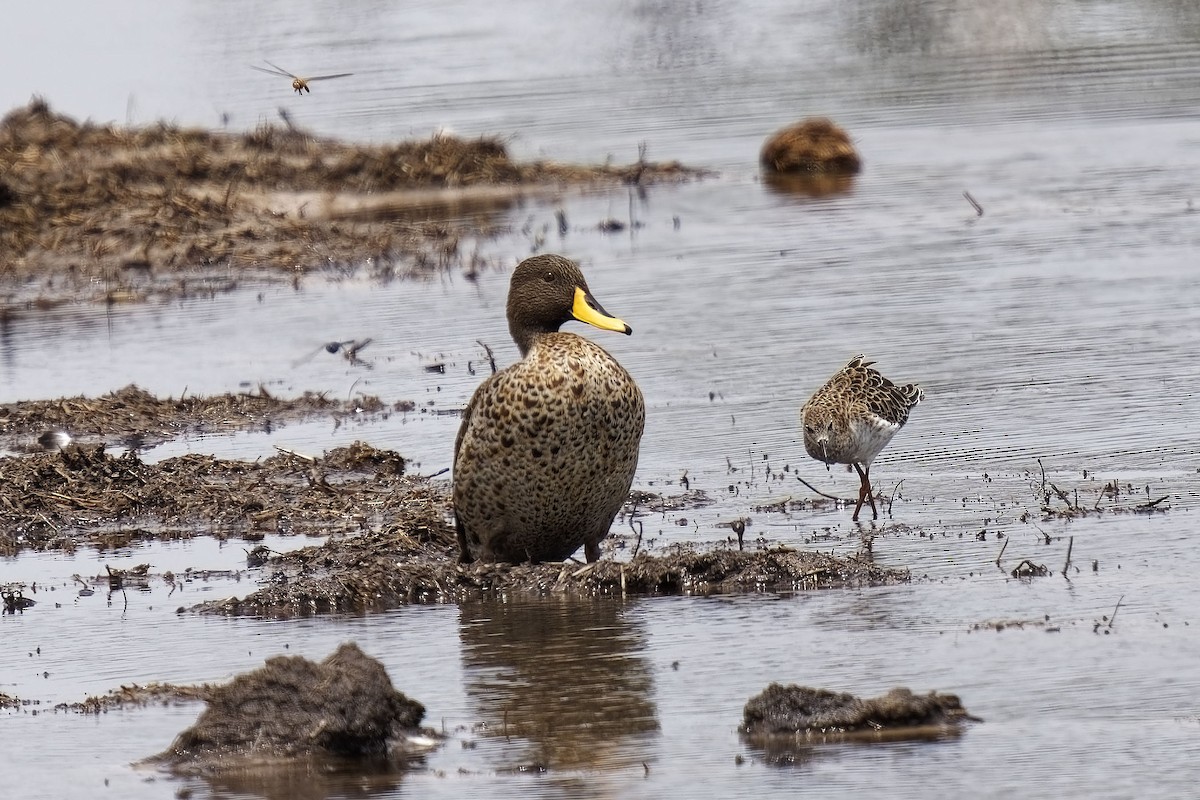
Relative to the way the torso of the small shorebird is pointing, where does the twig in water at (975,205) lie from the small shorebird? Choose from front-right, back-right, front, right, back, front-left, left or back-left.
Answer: back-right

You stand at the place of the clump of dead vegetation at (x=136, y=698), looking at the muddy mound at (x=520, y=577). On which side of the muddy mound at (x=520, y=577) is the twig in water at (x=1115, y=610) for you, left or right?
right

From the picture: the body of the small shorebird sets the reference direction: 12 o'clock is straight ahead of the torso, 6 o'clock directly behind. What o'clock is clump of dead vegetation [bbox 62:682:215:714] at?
The clump of dead vegetation is roughly at 12 o'clock from the small shorebird.

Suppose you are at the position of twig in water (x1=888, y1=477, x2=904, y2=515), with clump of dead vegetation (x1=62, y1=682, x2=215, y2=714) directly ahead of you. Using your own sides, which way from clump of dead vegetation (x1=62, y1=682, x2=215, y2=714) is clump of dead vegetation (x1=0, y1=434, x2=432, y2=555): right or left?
right

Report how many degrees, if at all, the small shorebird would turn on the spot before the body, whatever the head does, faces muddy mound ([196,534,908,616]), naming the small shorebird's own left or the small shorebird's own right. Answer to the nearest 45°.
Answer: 0° — it already faces it

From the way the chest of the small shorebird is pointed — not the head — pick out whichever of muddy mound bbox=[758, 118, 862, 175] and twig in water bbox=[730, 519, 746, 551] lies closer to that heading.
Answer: the twig in water

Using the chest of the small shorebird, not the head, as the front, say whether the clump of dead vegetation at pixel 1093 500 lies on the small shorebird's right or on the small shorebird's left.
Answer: on the small shorebird's left

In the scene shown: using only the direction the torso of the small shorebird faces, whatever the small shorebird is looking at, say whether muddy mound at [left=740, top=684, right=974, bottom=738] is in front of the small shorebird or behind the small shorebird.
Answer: in front

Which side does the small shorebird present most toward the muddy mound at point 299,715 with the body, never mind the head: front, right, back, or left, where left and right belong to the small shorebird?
front

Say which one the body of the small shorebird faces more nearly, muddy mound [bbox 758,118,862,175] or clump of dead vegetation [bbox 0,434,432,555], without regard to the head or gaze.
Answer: the clump of dead vegetation

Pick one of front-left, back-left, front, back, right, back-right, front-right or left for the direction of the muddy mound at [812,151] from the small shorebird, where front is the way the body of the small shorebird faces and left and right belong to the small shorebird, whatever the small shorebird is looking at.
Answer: back-right

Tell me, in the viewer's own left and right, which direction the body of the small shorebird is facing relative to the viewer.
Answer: facing the viewer and to the left of the viewer
